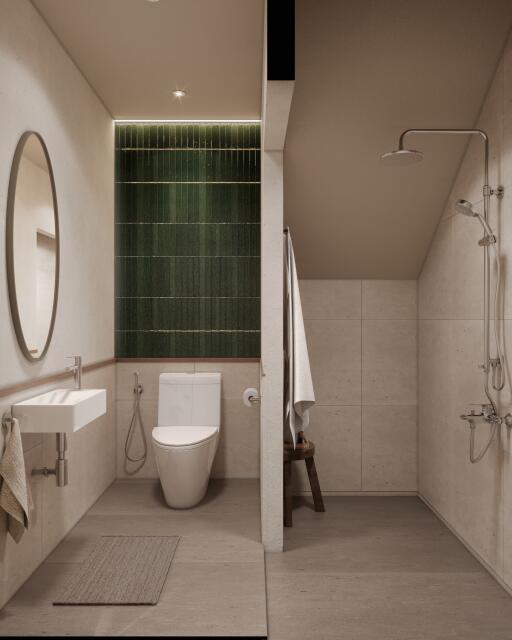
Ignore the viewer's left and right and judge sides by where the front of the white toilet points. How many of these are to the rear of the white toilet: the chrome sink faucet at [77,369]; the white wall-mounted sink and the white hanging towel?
0

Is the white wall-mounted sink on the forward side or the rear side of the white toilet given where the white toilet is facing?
on the forward side

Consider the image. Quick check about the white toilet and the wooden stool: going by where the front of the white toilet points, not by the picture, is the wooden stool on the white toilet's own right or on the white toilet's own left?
on the white toilet's own left

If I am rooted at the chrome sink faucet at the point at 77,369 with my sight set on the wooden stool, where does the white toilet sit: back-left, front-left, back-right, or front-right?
front-left

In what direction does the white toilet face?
toward the camera

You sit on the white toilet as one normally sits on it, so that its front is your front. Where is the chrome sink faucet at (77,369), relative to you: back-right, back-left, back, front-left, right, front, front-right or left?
front-right

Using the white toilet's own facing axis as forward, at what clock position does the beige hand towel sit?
The beige hand towel is roughly at 1 o'clock from the white toilet.

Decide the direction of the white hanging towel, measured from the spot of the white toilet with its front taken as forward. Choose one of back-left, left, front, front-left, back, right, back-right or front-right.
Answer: front-left
